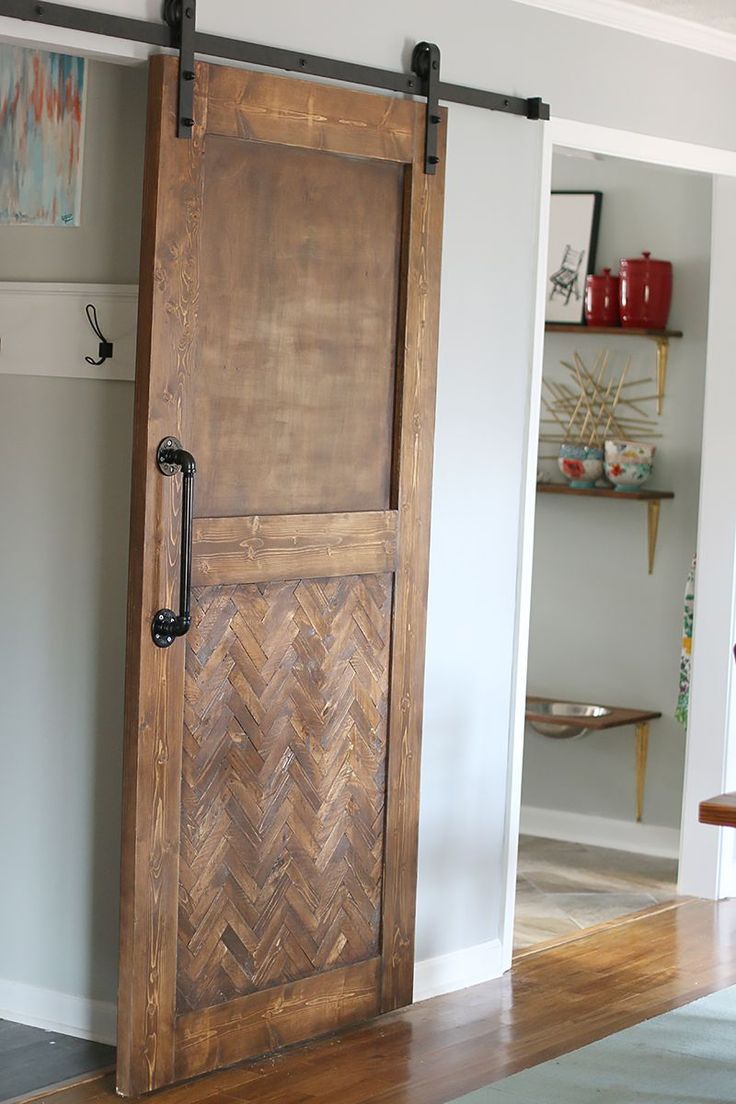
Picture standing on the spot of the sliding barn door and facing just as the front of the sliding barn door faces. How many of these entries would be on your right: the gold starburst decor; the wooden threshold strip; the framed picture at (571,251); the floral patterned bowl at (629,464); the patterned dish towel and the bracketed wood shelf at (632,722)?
0

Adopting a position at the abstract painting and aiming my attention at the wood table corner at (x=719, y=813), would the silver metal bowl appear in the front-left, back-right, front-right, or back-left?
front-left

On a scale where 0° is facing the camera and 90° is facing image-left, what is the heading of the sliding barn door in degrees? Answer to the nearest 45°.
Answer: approximately 315°

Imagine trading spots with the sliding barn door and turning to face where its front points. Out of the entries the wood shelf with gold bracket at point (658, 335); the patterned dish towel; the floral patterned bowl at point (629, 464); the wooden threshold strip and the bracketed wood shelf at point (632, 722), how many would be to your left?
5

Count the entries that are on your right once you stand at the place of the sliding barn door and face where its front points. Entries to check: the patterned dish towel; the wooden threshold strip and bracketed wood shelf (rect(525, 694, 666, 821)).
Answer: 0

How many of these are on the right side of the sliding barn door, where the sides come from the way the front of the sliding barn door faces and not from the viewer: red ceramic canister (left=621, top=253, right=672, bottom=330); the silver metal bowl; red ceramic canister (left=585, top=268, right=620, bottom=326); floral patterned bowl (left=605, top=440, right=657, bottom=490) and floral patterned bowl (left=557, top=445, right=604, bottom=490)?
0

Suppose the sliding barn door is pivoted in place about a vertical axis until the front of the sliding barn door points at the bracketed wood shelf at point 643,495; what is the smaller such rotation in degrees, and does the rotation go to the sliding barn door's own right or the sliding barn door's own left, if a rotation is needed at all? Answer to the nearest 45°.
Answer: approximately 90° to the sliding barn door's own left

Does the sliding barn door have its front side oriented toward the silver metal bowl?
no

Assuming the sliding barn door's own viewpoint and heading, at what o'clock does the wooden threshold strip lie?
The wooden threshold strip is roughly at 9 o'clock from the sliding barn door.

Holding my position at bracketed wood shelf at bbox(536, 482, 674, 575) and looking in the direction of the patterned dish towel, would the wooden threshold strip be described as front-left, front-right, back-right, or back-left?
front-right

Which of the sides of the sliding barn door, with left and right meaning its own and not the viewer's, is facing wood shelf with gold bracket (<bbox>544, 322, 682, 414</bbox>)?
left

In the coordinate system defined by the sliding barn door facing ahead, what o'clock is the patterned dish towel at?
The patterned dish towel is roughly at 9 o'clock from the sliding barn door.

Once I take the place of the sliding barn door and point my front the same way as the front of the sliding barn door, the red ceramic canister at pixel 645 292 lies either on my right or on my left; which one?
on my left

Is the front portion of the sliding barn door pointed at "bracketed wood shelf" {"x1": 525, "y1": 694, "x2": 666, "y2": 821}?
no

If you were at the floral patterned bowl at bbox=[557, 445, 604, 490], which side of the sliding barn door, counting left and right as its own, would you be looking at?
left

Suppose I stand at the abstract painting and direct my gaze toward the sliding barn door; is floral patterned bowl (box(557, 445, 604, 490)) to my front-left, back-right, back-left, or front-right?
front-left

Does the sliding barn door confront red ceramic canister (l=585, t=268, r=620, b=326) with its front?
no
